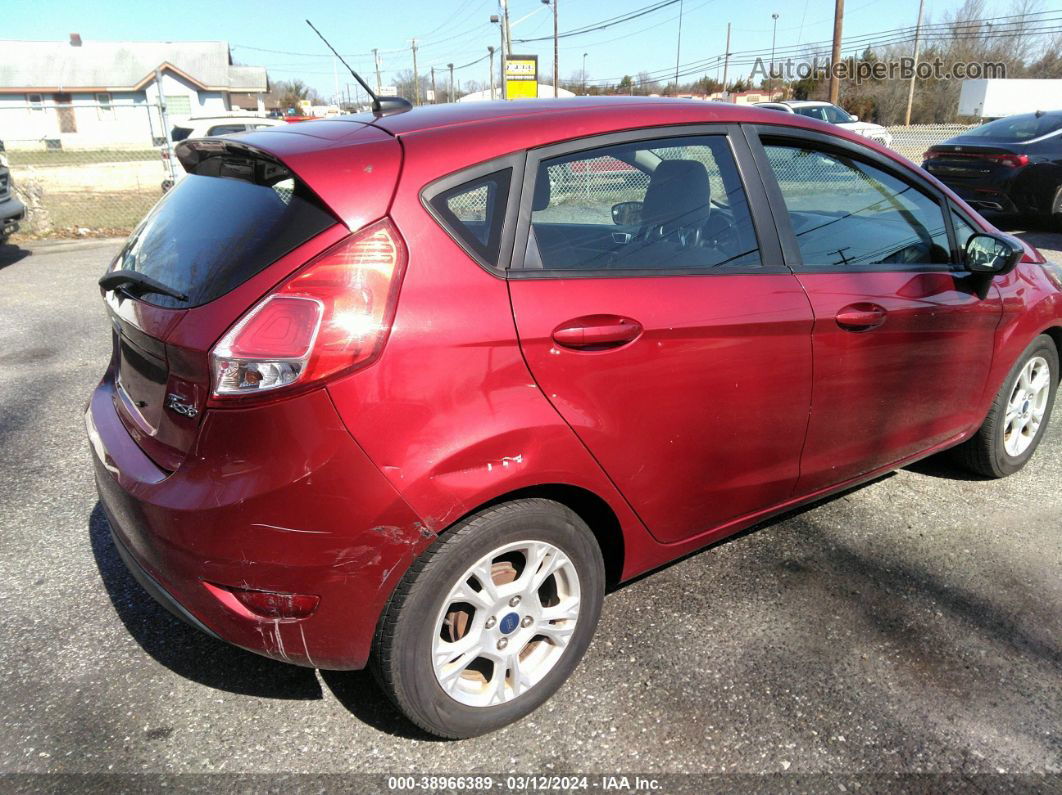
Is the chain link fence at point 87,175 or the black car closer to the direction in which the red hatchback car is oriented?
the black car

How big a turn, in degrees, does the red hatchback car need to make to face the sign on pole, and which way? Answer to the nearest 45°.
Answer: approximately 45° to its left

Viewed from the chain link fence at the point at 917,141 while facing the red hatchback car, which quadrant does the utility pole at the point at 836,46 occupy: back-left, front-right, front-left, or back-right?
back-right

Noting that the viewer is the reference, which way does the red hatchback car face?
facing away from the viewer and to the right of the viewer

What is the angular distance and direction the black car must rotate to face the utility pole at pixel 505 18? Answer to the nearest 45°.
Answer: approximately 90° to its left

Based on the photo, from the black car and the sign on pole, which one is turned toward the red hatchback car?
the sign on pole

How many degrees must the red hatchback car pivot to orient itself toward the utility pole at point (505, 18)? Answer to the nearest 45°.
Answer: approximately 45° to its left

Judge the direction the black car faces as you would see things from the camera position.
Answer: facing away from the viewer and to the right of the viewer

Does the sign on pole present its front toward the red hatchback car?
yes
